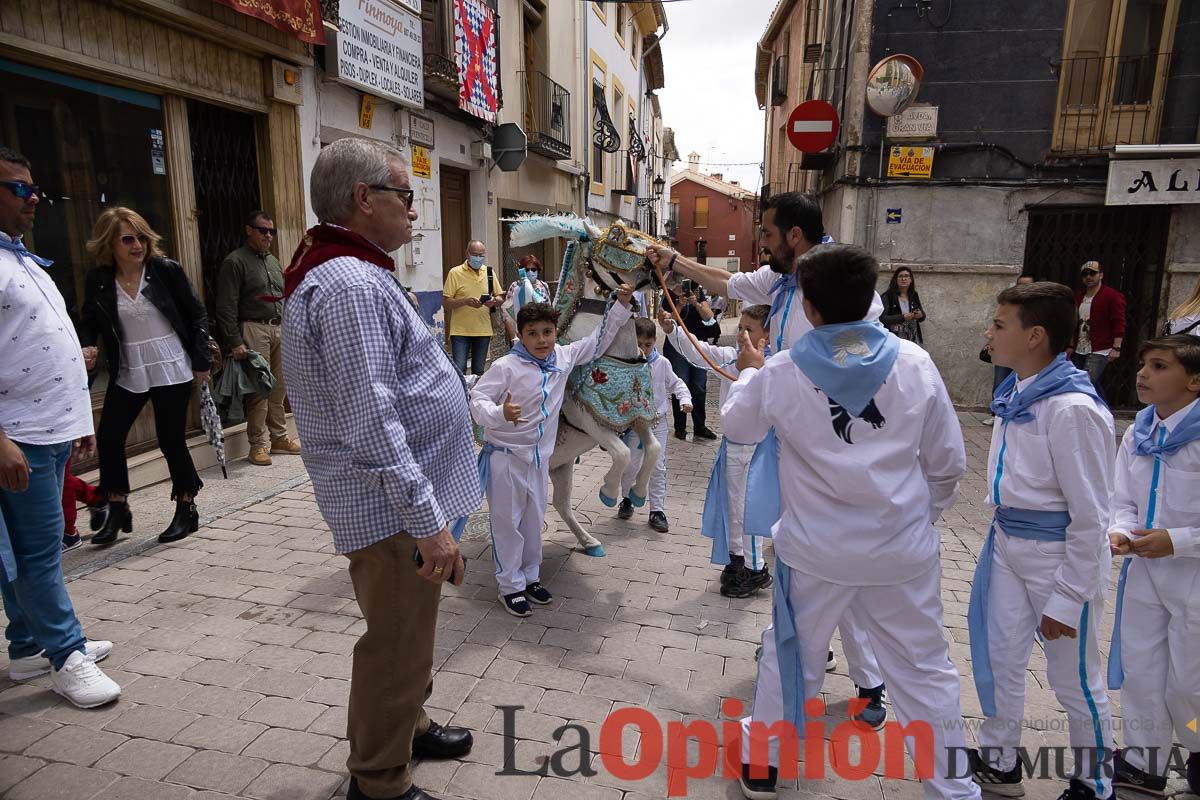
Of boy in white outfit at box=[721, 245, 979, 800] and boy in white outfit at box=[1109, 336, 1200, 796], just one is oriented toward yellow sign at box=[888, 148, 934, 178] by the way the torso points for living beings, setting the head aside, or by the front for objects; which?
boy in white outfit at box=[721, 245, 979, 800]

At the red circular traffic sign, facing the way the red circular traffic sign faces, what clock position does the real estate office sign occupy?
The real estate office sign is roughly at 2 o'clock from the red circular traffic sign.

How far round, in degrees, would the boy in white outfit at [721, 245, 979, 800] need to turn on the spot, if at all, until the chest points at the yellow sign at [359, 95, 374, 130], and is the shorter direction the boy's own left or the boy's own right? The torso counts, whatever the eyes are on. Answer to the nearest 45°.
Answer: approximately 45° to the boy's own left

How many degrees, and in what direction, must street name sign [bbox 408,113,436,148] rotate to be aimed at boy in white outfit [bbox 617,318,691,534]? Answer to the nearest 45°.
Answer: approximately 45° to its right

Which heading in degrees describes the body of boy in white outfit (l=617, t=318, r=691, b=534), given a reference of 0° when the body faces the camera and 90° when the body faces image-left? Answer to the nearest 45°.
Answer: approximately 0°

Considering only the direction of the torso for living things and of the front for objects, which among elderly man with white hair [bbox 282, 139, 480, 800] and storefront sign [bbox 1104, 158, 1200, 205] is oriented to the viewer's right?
the elderly man with white hair

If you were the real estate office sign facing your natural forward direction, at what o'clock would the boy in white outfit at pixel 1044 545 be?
The boy in white outfit is roughly at 1 o'clock from the real estate office sign.
